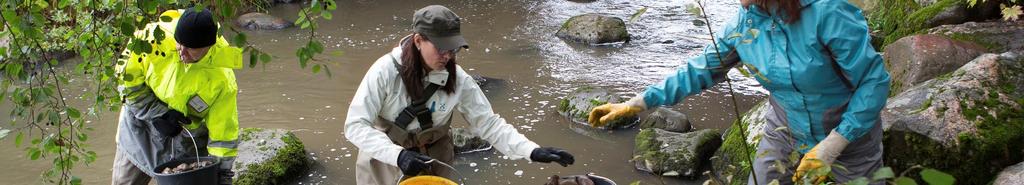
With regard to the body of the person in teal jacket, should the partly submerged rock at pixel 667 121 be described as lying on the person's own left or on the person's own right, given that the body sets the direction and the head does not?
on the person's own right

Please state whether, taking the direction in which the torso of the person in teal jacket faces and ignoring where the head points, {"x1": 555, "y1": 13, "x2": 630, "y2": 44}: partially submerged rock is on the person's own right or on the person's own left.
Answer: on the person's own right

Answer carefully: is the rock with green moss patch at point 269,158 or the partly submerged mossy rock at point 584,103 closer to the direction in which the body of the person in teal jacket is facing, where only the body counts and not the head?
the rock with green moss patch

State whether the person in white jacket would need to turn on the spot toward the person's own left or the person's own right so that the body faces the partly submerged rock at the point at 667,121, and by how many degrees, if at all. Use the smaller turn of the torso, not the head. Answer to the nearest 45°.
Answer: approximately 90° to the person's own left

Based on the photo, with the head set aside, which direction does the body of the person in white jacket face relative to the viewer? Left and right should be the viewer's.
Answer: facing the viewer and to the right of the viewer

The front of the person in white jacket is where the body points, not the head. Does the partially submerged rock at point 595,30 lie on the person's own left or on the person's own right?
on the person's own left

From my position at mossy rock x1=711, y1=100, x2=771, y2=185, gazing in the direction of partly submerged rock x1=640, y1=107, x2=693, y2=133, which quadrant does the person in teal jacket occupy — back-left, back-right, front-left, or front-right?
back-left

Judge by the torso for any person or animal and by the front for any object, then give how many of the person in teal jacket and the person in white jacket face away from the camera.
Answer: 0

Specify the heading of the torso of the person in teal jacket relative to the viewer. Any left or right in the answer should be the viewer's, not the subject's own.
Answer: facing the viewer and to the left of the viewer
